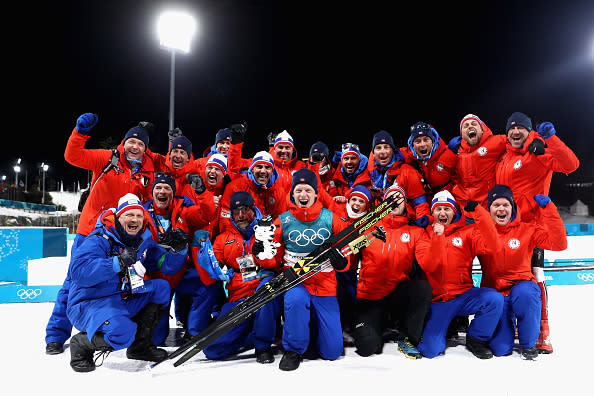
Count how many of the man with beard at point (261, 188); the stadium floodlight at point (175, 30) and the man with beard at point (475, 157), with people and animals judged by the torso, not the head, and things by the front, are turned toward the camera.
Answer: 3

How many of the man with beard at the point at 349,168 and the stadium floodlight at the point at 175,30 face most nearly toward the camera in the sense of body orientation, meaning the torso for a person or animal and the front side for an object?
2

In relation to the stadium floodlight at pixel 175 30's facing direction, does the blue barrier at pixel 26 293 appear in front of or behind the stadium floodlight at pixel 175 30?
in front

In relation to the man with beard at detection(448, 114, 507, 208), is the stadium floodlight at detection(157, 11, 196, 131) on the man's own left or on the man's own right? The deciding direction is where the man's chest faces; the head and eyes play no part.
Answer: on the man's own right

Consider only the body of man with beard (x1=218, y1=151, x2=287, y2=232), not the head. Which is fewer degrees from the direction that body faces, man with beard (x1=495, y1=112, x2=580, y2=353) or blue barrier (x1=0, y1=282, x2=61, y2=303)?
the man with beard

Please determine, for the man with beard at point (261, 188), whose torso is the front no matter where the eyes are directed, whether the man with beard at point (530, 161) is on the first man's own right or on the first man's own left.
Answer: on the first man's own left

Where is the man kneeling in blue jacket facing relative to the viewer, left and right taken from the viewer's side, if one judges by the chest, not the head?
facing the viewer and to the right of the viewer

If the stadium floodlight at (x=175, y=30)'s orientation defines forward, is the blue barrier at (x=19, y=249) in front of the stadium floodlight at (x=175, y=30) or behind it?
in front

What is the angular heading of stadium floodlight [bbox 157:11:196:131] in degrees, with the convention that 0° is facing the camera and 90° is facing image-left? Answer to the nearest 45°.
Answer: approximately 0°
